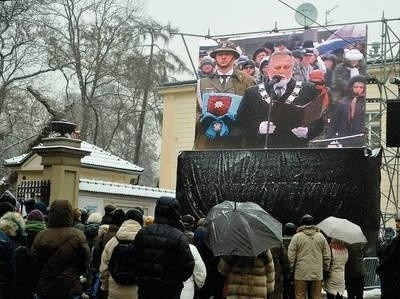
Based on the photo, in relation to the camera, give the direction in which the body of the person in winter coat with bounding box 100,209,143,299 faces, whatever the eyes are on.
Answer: away from the camera

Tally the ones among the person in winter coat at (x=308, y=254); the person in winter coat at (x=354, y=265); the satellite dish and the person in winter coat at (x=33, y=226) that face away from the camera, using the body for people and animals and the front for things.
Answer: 3

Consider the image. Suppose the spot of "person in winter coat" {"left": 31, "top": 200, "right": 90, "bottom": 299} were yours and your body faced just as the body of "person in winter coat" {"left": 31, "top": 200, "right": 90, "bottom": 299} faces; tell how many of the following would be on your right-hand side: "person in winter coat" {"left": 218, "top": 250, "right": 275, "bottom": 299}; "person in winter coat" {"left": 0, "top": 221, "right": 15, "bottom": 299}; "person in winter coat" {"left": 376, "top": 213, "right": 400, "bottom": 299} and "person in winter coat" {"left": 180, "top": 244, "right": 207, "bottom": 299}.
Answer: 3

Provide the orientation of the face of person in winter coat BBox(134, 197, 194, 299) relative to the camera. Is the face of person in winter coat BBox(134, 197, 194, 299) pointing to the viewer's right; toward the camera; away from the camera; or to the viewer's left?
away from the camera

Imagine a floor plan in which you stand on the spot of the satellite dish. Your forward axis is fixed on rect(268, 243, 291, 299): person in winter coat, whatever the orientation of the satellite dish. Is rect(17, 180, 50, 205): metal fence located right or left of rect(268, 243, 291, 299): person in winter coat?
right

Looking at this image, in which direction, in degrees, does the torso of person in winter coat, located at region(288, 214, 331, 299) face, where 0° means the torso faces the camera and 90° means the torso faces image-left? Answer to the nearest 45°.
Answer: approximately 180°

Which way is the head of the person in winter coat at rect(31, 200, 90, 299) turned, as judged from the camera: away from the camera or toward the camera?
away from the camera

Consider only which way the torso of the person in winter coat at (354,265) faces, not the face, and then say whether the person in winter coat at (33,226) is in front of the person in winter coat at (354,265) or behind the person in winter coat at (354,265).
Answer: behind

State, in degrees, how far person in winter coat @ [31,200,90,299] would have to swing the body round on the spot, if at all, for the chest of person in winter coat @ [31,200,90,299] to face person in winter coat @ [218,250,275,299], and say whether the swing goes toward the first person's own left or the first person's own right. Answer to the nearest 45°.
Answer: approximately 90° to the first person's own right

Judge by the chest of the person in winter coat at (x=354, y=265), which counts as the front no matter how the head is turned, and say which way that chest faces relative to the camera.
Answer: away from the camera

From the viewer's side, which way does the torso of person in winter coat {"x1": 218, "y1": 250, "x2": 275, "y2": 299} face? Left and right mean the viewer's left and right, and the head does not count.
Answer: facing away from the viewer

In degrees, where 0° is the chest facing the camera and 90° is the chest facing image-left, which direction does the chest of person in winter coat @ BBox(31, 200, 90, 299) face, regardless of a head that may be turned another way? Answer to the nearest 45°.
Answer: approximately 180°
